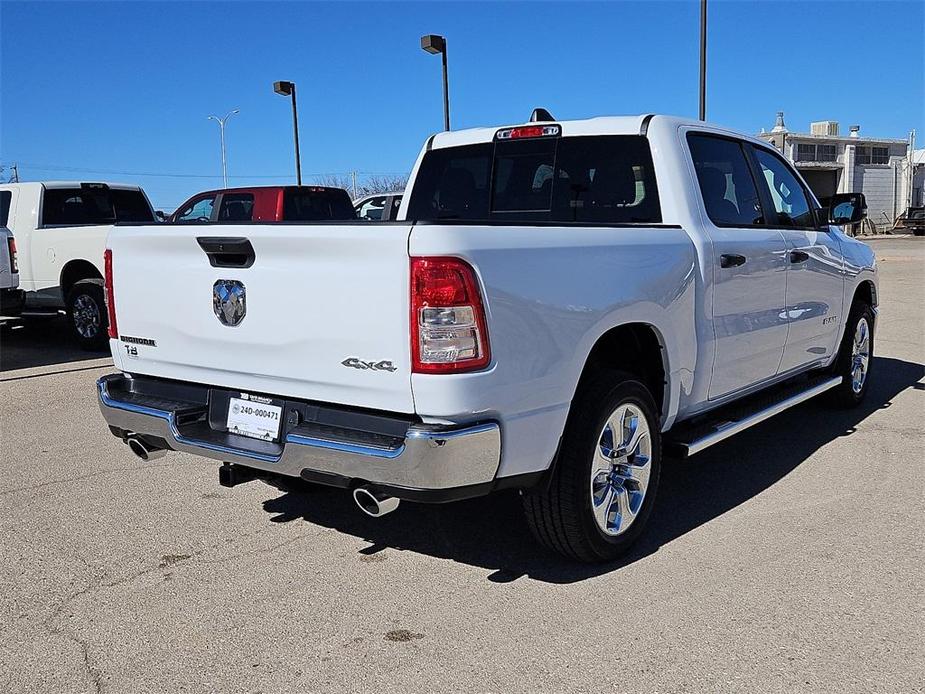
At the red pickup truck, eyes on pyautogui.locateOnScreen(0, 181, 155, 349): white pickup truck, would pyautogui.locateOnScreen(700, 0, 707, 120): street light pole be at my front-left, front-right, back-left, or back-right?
back-left

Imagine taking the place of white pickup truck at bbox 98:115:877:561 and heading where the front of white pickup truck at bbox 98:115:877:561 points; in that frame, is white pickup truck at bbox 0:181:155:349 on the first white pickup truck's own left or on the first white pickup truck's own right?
on the first white pickup truck's own left

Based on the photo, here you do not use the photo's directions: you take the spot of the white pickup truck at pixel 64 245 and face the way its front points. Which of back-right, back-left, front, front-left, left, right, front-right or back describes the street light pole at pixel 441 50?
right

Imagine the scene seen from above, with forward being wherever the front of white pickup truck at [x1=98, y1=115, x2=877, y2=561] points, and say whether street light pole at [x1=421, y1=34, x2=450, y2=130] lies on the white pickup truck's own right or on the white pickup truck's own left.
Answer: on the white pickup truck's own left

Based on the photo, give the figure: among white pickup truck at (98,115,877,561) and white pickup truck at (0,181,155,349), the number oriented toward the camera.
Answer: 0

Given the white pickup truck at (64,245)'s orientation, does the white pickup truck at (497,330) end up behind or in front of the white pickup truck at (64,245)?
behind

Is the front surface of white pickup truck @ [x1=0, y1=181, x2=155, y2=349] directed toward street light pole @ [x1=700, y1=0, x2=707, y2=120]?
no

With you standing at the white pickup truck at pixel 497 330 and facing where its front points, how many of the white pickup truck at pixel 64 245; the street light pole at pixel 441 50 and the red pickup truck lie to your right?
0

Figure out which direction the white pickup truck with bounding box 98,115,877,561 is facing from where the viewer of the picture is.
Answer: facing away from the viewer and to the right of the viewer

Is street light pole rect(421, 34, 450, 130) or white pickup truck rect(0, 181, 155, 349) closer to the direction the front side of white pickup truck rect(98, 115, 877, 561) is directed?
the street light pole

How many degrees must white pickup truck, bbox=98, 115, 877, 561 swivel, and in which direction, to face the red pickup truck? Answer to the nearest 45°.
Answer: approximately 45° to its left

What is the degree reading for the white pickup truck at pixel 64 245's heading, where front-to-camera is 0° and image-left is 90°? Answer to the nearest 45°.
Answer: approximately 135°
